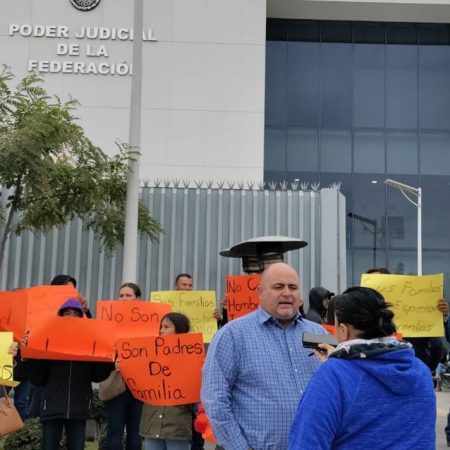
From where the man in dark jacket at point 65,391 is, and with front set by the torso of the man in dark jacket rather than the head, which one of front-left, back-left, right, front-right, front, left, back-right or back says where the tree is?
back

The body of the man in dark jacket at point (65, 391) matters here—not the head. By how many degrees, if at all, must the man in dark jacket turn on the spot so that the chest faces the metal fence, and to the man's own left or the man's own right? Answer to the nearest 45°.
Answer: approximately 180°

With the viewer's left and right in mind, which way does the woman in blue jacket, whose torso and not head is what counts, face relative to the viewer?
facing away from the viewer and to the left of the viewer

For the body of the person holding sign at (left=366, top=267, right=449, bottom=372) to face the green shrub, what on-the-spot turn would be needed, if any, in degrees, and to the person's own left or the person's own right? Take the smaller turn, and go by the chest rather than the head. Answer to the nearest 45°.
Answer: approximately 90° to the person's own right

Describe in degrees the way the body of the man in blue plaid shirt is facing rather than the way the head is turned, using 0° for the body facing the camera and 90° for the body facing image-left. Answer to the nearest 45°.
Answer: approximately 315°

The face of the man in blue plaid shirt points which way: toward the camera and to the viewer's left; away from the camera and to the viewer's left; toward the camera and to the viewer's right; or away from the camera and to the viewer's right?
toward the camera and to the viewer's right

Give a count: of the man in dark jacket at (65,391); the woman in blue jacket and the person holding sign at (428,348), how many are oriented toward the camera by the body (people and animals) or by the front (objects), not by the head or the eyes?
2

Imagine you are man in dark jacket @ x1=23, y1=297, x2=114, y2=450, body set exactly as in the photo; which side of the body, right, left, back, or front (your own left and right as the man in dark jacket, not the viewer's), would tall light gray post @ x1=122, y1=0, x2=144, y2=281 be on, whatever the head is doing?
back

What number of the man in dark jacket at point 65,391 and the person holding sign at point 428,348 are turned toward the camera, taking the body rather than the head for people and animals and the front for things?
2

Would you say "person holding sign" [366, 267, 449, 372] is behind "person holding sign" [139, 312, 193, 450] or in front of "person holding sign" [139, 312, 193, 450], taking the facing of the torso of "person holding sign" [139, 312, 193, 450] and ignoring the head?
behind

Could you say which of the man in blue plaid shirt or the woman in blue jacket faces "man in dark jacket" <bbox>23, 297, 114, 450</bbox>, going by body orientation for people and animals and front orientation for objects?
the woman in blue jacket

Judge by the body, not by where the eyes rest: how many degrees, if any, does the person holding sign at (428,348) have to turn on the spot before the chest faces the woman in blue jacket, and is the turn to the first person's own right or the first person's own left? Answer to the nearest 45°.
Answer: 0° — they already face them
